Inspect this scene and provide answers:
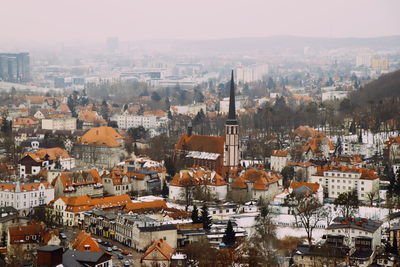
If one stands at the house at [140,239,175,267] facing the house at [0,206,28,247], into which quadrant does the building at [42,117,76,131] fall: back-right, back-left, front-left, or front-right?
front-right

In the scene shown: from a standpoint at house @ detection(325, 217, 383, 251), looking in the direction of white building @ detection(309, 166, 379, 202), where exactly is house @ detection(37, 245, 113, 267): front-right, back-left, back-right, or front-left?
back-left

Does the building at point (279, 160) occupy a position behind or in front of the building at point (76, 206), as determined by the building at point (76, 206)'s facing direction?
behind

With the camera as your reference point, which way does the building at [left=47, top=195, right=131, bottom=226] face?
facing the viewer and to the left of the viewer

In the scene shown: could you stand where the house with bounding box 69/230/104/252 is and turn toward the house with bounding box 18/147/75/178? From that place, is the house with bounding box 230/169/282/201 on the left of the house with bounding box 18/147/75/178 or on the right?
right

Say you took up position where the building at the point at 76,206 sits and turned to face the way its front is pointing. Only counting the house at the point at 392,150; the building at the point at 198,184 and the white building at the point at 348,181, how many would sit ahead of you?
0

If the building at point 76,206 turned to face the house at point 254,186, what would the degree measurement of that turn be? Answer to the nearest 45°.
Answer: approximately 135° to its left

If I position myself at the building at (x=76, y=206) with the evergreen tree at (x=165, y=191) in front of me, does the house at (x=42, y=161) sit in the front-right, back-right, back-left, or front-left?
front-left

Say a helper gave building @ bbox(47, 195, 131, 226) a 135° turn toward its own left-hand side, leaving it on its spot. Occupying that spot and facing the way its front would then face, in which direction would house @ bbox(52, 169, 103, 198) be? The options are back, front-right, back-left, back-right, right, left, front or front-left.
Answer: left

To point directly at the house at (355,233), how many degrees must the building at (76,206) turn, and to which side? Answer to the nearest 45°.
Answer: approximately 90° to its left

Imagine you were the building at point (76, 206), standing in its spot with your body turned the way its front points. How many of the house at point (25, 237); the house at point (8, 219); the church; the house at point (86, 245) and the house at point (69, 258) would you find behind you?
1

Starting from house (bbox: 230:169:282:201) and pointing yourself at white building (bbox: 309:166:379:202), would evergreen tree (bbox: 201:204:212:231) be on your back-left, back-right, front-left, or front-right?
back-right

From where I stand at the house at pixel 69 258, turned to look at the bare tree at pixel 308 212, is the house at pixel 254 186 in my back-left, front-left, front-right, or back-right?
front-left

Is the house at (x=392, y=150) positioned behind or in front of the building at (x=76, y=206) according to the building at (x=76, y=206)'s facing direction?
behind

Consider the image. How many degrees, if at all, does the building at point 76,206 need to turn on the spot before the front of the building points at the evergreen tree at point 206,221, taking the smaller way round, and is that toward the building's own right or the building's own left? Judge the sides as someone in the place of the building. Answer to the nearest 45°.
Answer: approximately 90° to the building's own left

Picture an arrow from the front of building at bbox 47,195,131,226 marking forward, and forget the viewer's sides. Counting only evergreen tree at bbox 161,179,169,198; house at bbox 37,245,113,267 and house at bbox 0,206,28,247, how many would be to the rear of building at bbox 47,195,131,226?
1

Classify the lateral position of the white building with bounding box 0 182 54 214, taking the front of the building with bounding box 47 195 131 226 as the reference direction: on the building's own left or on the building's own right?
on the building's own right

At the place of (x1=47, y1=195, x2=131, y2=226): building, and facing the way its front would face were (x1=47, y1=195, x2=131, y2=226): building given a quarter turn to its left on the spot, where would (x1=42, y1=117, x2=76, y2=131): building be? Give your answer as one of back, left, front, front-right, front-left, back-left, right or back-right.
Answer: back-left

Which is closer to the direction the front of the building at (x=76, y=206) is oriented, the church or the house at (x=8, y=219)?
the house
